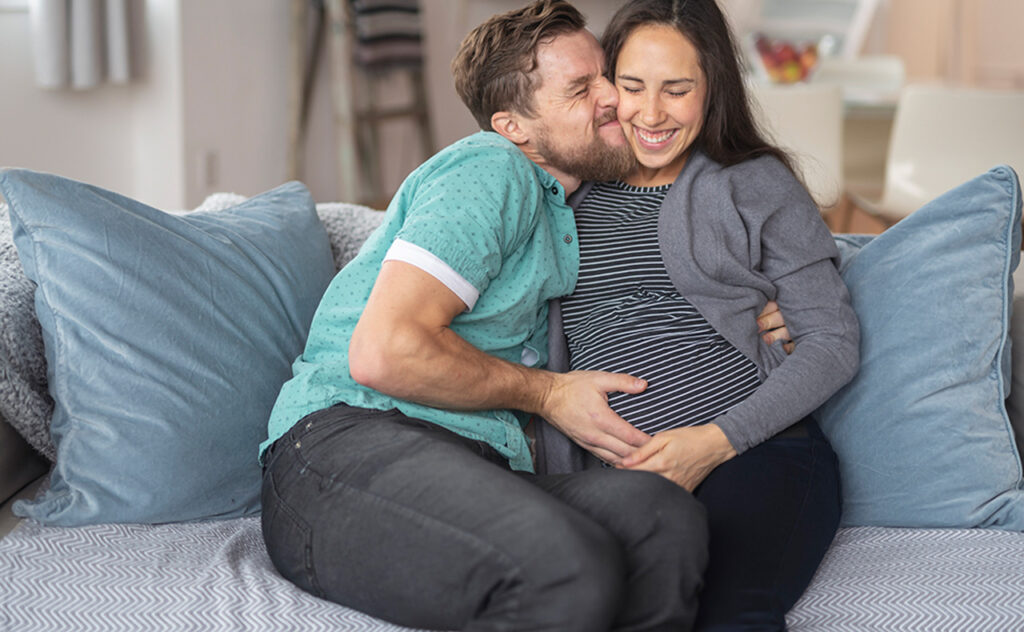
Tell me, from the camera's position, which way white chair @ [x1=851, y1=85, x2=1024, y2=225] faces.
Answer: facing away from the viewer and to the left of the viewer

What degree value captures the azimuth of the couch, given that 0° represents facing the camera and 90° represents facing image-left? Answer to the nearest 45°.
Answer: approximately 0°

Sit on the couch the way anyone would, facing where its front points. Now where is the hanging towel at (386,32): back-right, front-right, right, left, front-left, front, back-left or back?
back

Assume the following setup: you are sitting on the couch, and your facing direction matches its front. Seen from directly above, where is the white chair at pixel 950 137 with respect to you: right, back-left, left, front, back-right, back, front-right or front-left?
back-left

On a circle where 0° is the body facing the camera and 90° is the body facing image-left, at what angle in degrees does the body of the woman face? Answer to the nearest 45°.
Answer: approximately 45°

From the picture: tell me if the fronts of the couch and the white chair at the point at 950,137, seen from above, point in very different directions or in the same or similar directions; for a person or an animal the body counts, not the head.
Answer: very different directions

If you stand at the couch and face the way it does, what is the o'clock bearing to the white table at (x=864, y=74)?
The white table is roughly at 7 o'clock from the couch.

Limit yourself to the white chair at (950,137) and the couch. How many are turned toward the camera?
1

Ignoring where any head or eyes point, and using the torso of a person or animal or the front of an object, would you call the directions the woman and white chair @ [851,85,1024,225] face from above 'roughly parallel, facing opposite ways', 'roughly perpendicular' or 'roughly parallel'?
roughly perpendicular
